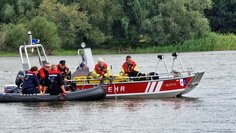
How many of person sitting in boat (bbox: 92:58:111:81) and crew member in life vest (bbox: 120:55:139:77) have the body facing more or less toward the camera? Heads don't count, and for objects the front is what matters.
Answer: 2

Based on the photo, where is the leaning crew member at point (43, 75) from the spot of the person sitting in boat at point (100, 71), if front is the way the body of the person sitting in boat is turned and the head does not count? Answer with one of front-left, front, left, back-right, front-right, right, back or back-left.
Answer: right

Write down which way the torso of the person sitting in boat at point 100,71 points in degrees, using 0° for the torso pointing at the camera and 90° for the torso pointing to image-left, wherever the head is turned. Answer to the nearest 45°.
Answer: approximately 0°

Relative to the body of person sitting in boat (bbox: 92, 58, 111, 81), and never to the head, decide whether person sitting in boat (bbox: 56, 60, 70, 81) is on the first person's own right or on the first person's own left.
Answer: on the first person's own right

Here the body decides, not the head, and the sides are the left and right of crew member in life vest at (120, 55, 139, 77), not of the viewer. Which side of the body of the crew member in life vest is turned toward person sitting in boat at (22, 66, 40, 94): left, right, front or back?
right

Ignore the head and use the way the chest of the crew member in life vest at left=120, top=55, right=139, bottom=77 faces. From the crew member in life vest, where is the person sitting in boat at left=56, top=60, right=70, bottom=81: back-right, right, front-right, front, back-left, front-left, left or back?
right
